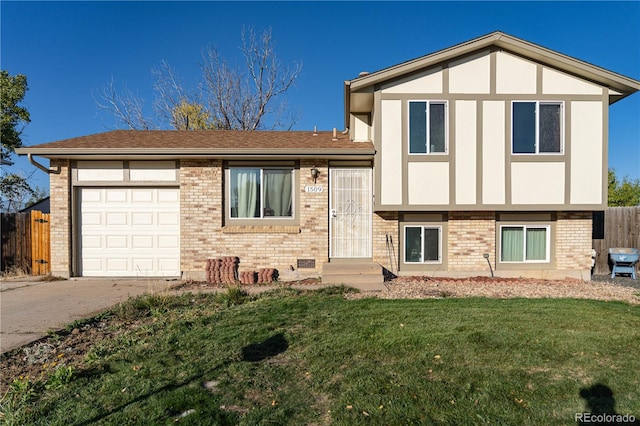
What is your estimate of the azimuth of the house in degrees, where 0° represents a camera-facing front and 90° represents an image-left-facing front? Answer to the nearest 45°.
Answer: approximately 0°

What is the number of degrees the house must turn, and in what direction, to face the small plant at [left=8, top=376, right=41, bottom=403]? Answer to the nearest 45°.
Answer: approximately 45° to its right

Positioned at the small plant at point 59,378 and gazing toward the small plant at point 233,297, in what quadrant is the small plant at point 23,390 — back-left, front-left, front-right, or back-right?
back-left

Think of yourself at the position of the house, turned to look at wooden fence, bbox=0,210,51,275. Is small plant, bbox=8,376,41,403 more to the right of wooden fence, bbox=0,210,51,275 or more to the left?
left

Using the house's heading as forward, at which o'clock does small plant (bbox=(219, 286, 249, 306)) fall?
The small plant is roughly at 2 o'clock from the house.

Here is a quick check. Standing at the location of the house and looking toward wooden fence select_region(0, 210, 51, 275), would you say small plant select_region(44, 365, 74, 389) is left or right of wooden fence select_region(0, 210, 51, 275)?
left

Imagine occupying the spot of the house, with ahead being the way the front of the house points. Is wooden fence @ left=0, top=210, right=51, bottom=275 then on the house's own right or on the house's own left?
on the house's own right

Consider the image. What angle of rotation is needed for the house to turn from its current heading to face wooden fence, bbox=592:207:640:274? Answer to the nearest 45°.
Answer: approximately 90° to its left

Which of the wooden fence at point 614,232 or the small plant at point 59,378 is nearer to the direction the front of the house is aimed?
the small plant

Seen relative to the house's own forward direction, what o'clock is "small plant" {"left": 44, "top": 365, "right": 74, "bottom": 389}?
The small plant is roughly at 1 o'clock from the house.
